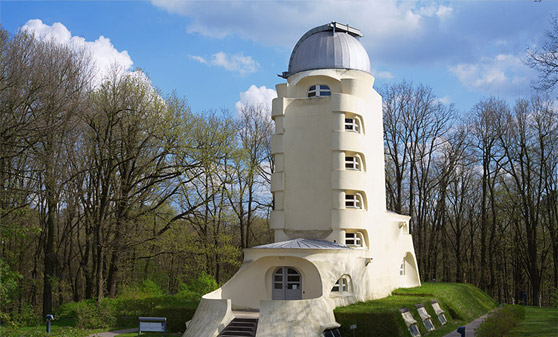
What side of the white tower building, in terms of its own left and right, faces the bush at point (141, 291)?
right

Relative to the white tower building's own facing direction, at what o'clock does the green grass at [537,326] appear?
The green grass is roughly at 8 o'clock from the white tower building.

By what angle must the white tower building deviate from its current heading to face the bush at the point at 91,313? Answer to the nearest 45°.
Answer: approximately 45° to its right

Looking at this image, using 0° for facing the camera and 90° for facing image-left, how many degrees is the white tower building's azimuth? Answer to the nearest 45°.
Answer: approximately 45°
